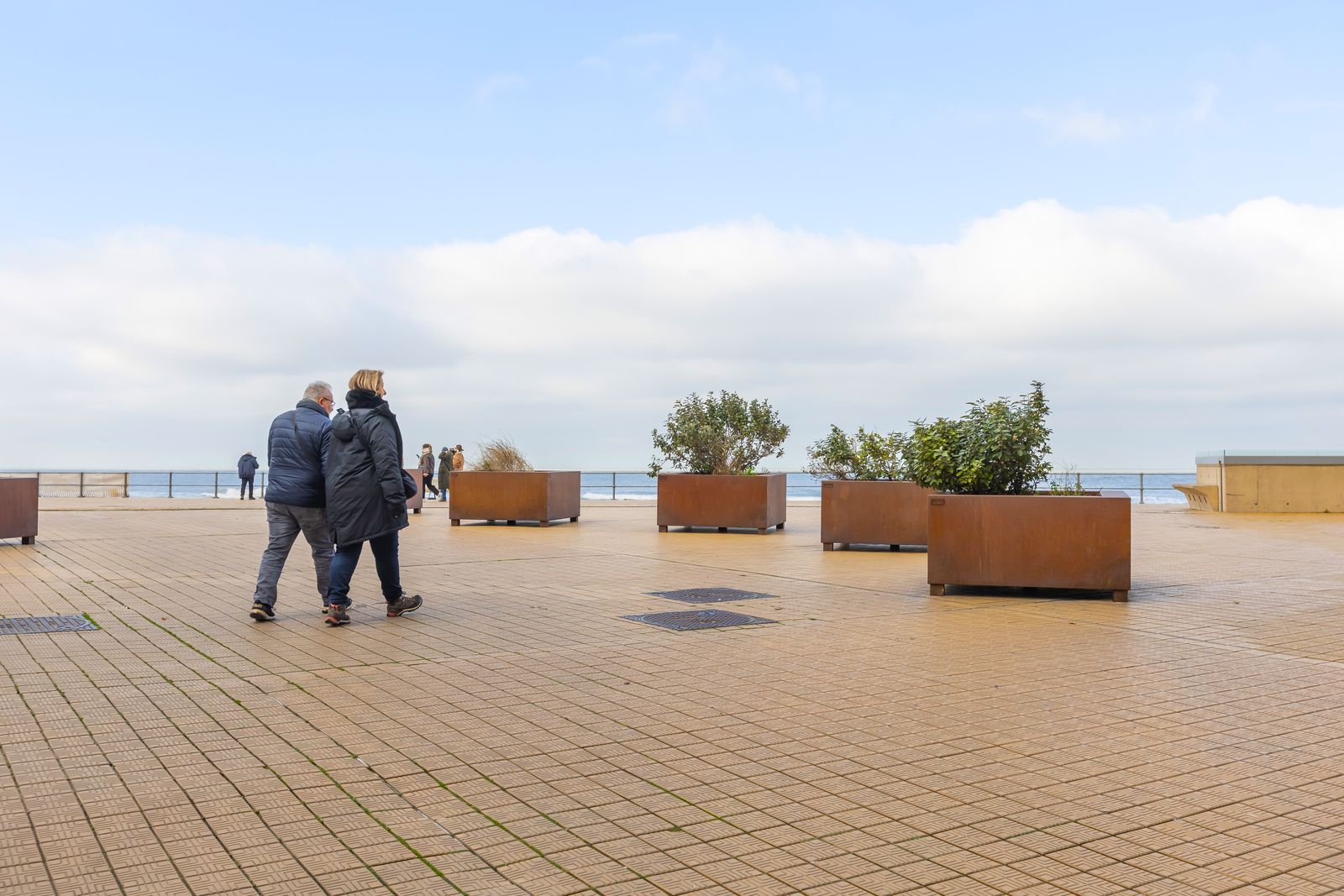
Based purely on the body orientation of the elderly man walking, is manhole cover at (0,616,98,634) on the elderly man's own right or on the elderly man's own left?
on the elderly man's own left

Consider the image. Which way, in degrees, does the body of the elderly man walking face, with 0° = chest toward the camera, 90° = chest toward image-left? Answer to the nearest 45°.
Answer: approximately 225°

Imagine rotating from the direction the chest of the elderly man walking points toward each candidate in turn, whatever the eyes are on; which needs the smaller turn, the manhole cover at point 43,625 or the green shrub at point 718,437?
the green shrub

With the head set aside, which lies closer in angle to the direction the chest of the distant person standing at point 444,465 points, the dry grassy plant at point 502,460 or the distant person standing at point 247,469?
the dry grassy plant

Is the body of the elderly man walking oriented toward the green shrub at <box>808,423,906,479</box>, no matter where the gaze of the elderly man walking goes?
yes

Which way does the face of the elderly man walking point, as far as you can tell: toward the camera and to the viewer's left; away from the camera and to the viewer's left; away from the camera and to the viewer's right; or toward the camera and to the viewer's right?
away from the camera and to the viewer's right
